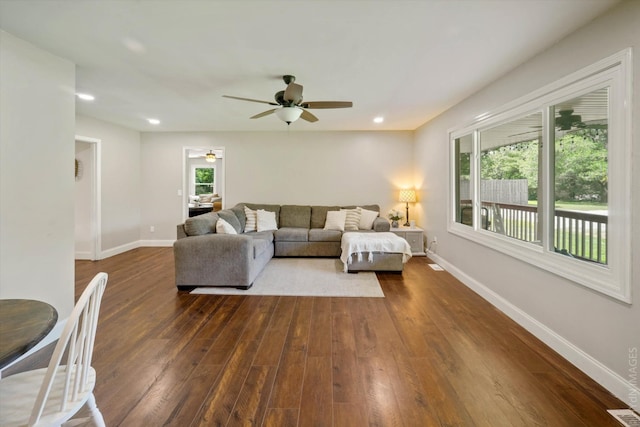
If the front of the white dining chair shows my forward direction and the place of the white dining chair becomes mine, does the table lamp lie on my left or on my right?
on my right

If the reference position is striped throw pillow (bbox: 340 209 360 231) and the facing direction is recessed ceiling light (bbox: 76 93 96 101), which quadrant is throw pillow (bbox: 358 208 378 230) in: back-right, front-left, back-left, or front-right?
back-left

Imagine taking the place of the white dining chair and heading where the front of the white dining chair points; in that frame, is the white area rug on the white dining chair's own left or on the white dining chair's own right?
on the white dining chair's own right

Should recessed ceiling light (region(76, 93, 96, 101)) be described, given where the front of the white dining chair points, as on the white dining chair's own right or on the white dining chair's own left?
on the white dining chair's own right

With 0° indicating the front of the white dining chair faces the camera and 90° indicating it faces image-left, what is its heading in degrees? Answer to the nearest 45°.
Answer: approximately 135°

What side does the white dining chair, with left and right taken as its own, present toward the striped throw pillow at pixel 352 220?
right
